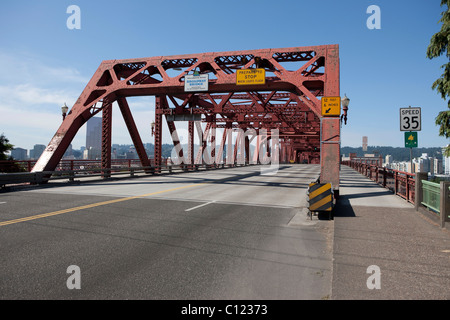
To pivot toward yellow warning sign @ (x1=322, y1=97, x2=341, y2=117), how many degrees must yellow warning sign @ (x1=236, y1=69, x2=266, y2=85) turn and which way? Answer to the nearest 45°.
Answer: approximately 45° to its left

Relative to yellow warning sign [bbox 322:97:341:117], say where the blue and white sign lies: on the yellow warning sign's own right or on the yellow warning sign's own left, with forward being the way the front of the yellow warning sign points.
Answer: on the yellow warning sign's own right

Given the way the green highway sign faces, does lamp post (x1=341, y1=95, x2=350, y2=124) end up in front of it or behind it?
behind

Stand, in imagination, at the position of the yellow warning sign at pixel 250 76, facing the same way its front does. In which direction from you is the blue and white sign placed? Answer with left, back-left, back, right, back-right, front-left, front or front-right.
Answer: right
